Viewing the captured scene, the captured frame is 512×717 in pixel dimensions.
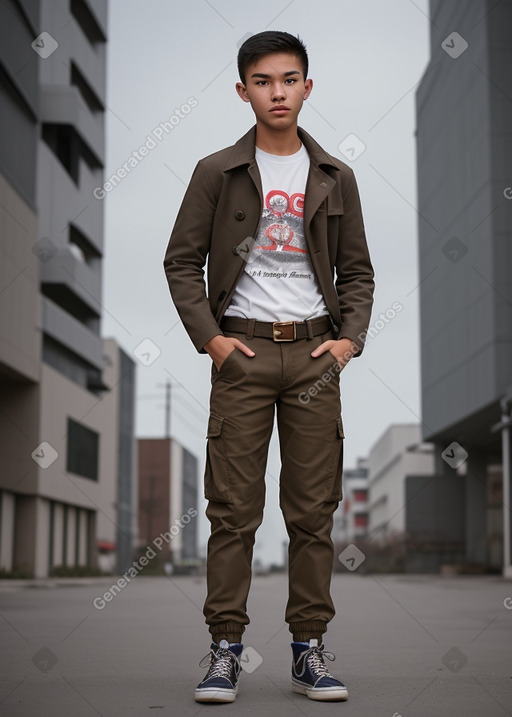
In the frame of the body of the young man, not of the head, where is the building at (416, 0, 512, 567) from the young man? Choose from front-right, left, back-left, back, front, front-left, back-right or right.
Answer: back

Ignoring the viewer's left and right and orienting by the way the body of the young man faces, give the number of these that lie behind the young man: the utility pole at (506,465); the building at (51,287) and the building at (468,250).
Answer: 3

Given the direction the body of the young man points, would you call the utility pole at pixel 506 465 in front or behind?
behind

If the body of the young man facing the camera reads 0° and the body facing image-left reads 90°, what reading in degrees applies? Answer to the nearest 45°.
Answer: approximately 0°

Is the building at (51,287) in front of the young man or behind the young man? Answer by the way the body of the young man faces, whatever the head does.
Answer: behind
